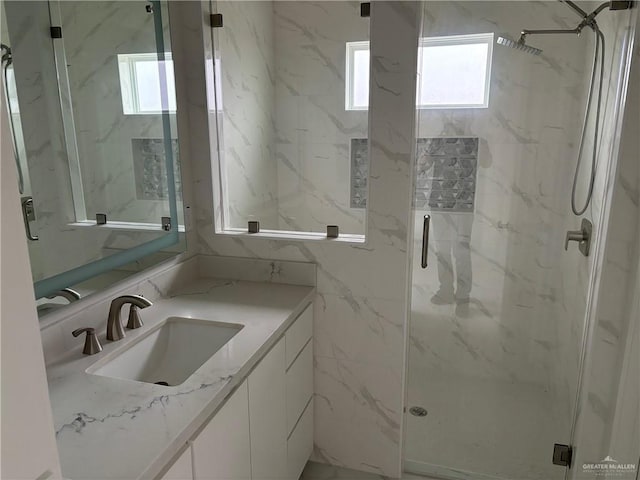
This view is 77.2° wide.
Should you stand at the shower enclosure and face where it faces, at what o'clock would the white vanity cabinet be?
The white vanity cabinet is roughly at 1 o'clock from the shower enclosure.

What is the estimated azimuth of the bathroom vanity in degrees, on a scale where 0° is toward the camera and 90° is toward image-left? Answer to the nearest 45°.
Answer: approximately 315°

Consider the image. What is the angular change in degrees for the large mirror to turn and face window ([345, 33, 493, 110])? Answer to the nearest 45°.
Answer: approximately 45° to its left

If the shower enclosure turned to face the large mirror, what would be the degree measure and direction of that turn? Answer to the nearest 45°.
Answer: approximately 45° to its right

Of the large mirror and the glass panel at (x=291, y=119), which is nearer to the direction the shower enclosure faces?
the large mirror

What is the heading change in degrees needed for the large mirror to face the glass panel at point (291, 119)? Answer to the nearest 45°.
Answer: approximately 90° to its left

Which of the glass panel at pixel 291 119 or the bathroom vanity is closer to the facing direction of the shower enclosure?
the bathroom vanity

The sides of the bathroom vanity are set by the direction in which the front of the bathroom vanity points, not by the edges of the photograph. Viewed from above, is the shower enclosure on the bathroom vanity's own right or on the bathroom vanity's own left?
on the bathroom vanity's own left

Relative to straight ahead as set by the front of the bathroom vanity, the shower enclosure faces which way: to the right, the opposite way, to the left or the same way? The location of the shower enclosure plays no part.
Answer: to the right

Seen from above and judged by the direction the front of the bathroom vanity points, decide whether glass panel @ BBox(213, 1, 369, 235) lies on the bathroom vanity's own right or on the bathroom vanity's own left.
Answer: on the bathroom vanity's own left
